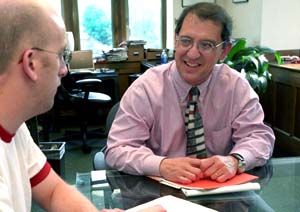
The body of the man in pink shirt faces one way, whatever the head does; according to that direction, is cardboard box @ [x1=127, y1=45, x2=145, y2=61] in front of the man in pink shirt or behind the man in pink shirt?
behind

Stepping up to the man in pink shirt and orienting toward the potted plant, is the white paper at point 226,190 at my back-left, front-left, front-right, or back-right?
back-right

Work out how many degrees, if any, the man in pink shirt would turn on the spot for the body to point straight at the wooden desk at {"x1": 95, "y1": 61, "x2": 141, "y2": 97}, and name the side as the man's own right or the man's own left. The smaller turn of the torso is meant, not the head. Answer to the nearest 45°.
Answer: approximately 180°

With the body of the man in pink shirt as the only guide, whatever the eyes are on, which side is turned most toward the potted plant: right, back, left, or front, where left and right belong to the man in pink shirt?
back

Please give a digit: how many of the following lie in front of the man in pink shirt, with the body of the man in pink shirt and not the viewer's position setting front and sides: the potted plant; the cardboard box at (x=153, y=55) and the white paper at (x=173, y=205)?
1

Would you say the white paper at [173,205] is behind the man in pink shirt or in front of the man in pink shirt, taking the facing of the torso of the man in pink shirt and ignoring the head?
in front

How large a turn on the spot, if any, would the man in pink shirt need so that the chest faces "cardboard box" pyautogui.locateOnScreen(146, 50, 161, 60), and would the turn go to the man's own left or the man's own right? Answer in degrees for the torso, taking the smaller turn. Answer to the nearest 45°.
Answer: approximately 180°

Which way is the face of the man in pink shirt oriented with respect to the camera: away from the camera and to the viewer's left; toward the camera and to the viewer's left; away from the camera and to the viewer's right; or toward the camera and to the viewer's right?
toward the camera and to the viewer's left

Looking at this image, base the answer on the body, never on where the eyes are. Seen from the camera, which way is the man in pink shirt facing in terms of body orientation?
toward the camera

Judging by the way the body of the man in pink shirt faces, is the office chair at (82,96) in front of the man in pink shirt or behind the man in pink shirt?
behind

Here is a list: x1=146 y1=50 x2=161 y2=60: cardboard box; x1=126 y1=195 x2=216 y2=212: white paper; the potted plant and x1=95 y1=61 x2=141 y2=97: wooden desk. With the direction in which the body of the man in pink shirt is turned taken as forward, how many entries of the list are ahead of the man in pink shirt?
1

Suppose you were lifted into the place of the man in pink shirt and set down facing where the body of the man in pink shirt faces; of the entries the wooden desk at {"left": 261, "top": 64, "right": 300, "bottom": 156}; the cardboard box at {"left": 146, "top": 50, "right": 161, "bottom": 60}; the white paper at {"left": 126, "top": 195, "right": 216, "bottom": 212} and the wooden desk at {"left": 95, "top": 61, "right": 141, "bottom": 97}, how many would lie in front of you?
1
